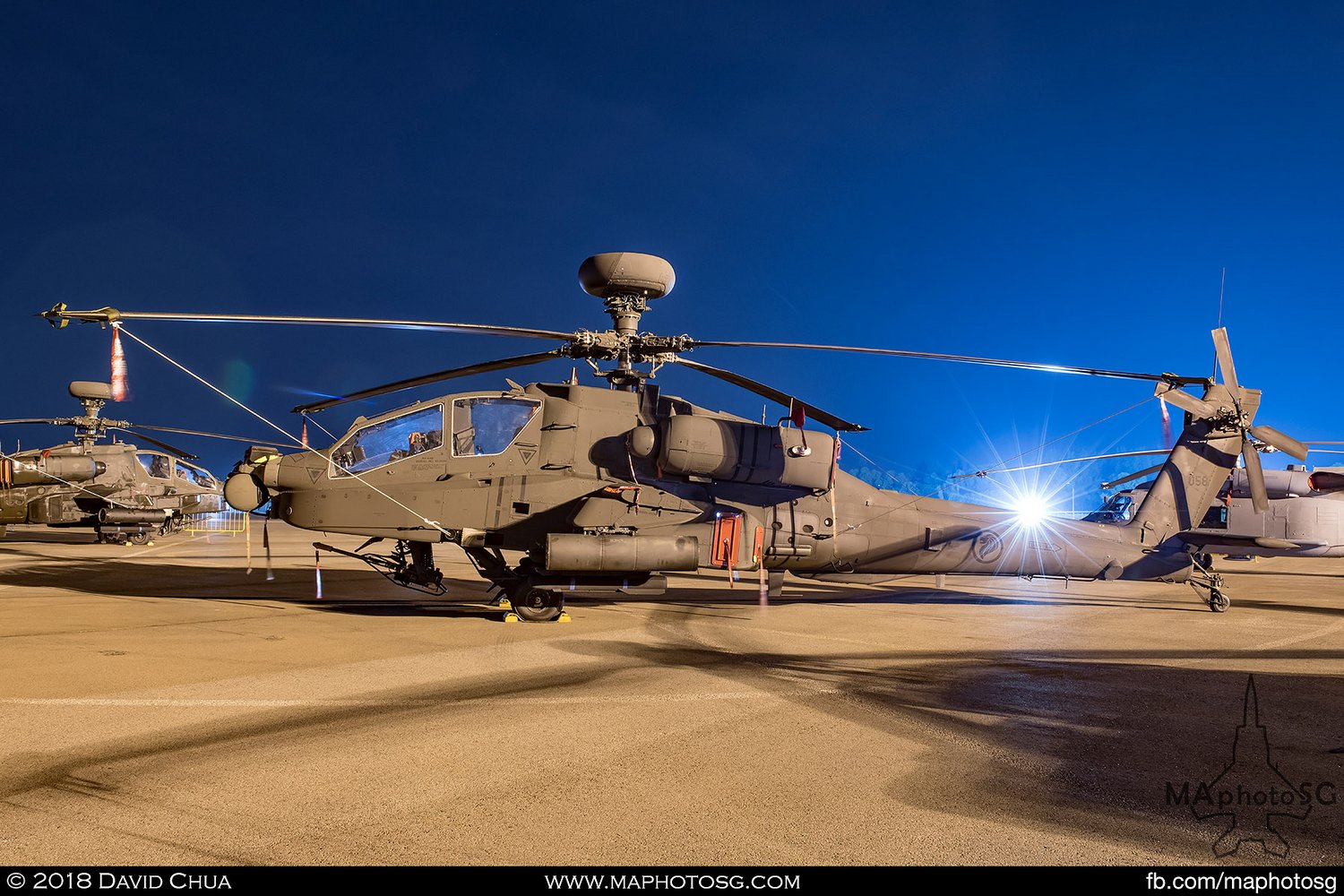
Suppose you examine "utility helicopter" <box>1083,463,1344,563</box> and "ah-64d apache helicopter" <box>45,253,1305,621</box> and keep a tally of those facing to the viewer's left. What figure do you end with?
2

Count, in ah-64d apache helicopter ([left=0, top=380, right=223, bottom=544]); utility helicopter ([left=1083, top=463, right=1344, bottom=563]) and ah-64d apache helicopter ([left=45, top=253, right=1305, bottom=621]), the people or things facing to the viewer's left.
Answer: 2

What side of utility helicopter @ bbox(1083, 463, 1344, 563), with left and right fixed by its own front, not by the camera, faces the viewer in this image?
left

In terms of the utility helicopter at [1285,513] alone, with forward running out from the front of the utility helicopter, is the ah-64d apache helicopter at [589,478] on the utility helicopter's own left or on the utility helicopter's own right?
on the utility helicopter's own left

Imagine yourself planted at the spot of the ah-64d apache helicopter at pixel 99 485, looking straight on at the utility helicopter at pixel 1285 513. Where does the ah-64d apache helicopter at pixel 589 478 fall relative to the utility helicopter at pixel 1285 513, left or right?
right

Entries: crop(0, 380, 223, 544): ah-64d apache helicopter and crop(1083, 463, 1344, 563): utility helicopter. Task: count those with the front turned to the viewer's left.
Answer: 1

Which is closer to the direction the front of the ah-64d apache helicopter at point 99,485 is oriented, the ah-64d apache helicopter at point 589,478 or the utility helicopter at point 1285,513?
the utility helicopter

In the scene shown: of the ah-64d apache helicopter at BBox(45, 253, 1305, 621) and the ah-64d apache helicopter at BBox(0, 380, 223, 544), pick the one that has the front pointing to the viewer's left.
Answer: the ah-64d apache helicopter at BBox(45, 253, 1305, 621)

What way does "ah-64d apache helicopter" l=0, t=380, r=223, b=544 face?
to the viewer's right

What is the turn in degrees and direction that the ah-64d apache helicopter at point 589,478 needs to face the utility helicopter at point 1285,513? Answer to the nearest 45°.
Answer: approximately 135° to its right

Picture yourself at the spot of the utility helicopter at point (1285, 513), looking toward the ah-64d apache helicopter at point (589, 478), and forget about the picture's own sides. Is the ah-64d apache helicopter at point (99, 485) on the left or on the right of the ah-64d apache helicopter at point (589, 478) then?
right

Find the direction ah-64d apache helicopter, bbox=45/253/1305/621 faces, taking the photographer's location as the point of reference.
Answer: facing to the left of the viewer

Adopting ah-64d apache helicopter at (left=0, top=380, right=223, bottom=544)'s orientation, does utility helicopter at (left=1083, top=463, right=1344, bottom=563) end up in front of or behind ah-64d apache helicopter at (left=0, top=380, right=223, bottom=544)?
in front
